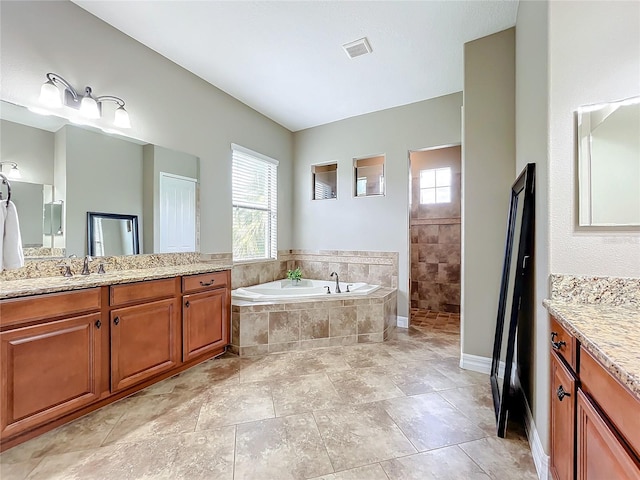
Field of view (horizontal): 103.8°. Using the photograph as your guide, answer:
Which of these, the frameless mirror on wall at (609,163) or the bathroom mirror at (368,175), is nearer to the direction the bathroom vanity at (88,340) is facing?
the frameless mirror on wall

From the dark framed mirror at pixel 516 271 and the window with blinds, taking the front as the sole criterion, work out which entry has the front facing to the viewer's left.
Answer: the dark framed mirror

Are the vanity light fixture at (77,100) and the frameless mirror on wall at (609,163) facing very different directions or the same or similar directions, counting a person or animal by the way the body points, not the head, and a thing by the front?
very different directions

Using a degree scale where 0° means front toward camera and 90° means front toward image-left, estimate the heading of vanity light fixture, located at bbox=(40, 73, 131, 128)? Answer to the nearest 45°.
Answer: approximately 315°

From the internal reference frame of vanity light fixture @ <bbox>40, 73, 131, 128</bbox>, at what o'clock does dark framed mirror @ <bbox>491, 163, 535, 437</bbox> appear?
The dark framed mirror is roughly at 12 o'clock from the vanity light fixture.

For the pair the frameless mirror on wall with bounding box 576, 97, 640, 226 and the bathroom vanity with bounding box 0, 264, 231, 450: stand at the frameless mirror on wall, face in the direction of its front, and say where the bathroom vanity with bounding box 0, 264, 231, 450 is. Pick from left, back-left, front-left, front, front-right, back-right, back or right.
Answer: front

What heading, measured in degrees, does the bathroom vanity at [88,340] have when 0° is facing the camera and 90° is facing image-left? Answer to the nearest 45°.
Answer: approximately 315°

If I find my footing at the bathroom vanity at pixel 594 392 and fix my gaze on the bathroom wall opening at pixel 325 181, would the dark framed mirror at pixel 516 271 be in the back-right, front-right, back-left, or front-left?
front-right

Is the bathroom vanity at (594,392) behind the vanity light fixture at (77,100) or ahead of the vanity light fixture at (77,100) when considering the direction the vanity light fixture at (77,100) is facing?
ahead

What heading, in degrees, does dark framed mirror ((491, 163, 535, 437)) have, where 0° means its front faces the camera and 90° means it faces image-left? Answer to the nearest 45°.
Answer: approximately 90°

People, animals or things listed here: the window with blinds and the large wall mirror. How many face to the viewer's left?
0

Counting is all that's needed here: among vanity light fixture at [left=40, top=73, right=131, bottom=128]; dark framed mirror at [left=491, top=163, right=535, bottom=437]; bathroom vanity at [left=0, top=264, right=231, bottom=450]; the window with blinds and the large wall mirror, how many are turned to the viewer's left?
1

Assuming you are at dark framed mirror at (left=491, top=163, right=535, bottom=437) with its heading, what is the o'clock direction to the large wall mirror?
The large wall mirror is roughly at 11 o'clock from the dark framed mirror.

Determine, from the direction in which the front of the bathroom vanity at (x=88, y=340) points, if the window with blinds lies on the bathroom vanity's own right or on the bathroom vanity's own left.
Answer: on the bathroom vanity's own left

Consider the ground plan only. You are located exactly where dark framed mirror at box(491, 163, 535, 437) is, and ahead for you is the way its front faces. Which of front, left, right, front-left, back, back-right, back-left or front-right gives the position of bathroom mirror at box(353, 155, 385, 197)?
front-right

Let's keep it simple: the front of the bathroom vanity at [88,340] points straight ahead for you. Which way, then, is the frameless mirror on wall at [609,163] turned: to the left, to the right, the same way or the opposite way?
the opposite way

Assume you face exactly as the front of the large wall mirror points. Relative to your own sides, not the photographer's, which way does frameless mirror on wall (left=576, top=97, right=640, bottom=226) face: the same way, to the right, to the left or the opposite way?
the opposite way
